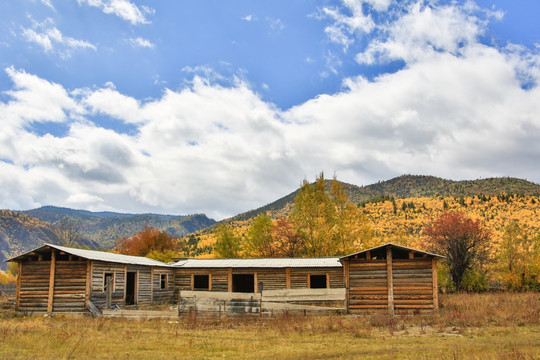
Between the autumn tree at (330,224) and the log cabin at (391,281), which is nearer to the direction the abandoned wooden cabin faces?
the log cabin

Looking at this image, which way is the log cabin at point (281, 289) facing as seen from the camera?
toward the camera

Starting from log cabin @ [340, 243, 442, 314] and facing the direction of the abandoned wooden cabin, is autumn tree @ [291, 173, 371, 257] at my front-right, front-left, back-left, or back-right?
front-right

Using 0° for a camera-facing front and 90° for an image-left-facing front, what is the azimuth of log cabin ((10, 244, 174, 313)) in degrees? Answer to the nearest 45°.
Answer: approximately 315°

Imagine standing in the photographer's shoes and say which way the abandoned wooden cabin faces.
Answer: facing the viewer

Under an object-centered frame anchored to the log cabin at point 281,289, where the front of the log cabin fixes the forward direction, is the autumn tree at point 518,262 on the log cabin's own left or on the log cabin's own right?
on the log cabin's own left
